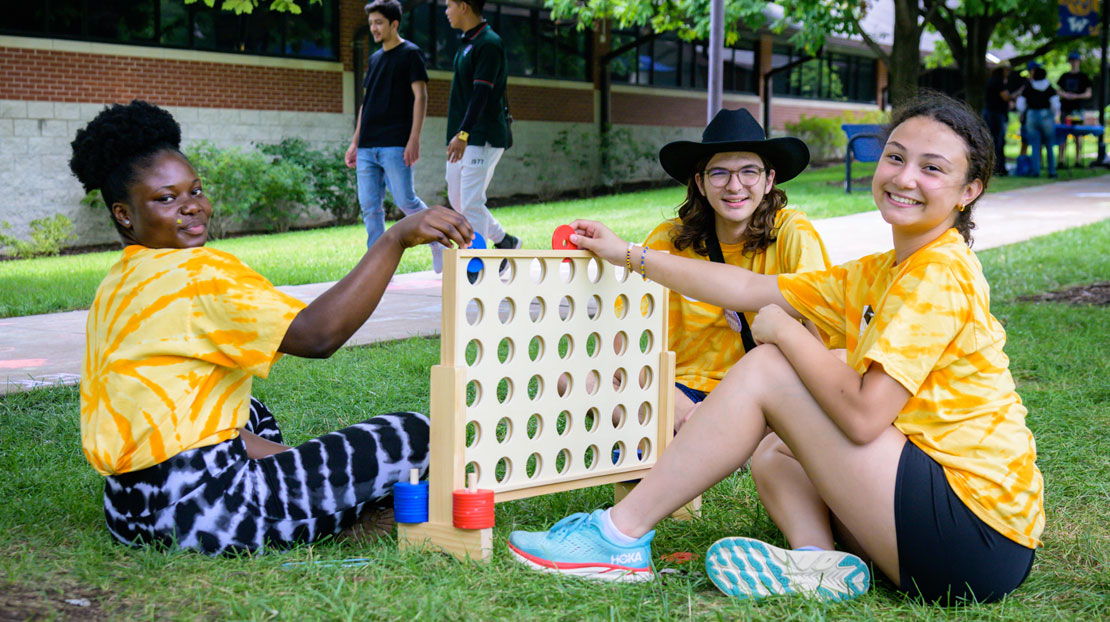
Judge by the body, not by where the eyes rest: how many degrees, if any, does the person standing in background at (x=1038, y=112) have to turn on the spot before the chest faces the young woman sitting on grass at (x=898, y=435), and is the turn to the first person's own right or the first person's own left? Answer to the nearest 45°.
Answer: approximately 180°

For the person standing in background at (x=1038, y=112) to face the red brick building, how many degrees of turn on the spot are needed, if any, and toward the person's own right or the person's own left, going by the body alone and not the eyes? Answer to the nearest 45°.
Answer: approximately 135° to the person's own left

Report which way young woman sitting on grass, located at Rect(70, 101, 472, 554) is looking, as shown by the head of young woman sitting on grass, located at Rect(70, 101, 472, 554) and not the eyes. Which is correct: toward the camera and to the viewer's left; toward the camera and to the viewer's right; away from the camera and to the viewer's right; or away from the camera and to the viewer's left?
toward the camera and to the viewer's right

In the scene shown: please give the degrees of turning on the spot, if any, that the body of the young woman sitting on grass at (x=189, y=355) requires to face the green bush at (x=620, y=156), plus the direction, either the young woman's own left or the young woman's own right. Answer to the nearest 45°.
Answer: approximately 45° to the young woman's own left

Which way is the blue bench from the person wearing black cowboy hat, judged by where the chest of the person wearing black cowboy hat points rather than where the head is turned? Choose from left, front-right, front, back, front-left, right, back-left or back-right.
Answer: back

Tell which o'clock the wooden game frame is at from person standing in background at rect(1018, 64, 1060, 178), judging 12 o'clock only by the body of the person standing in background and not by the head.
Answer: The wooden game frame is roughly at 6 o'clock from the person standing in background.

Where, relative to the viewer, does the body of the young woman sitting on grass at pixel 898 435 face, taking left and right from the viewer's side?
facing to the left of the viewer

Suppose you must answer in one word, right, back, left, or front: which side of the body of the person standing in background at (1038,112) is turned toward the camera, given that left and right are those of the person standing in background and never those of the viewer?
back
